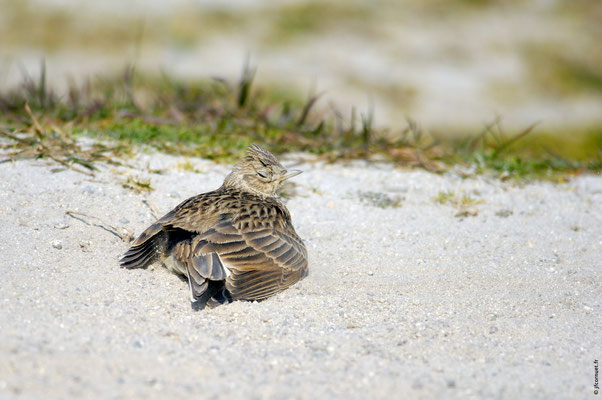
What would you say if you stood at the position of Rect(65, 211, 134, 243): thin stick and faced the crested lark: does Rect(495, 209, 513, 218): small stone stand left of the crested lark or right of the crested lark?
left

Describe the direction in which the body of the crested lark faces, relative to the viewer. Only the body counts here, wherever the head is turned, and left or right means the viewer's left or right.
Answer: facing away from the viewer and to the right of the viewer

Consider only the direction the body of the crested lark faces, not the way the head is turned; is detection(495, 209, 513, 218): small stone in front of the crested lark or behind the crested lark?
in front

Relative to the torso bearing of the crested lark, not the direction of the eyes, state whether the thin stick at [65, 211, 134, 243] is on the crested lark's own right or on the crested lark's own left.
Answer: on the crested lark's own left

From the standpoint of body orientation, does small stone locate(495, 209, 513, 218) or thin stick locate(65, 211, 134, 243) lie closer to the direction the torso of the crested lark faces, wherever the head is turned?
the small stone
